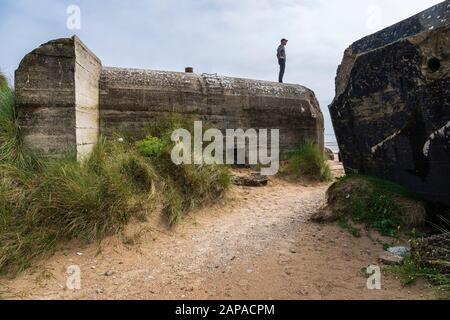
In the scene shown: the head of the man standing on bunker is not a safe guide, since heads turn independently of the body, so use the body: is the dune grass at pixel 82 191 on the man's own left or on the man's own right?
on the man's own right

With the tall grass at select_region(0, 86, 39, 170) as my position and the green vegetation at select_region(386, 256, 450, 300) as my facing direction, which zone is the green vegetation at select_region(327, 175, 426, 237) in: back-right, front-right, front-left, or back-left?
front-left

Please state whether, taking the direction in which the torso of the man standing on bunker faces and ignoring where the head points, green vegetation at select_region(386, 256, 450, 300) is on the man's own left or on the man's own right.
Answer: on the man's own right

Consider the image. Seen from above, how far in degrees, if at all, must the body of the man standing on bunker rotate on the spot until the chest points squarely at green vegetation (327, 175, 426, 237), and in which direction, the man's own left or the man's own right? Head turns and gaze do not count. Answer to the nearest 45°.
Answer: approximately 90° to the man's own right

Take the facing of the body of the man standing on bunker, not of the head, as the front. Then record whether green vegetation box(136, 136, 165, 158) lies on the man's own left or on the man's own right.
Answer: on the man's own right

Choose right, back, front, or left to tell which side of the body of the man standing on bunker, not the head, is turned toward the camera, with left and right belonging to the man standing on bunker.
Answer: right

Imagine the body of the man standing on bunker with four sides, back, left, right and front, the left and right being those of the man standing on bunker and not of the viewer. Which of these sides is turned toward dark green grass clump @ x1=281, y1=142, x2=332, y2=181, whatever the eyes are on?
right

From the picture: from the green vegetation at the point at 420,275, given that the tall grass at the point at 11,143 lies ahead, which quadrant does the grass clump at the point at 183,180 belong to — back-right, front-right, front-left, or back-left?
front-right
